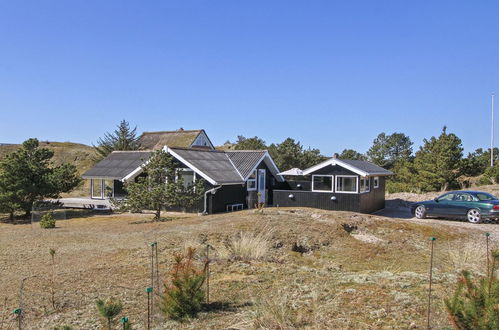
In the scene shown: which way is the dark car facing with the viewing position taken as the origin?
facing away from the viewer and to the left of the viewer

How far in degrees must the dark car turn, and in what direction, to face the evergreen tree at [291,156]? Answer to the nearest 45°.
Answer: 0° — it already faces it

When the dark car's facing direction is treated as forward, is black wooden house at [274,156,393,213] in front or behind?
in front

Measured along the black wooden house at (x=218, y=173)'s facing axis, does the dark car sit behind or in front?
in front

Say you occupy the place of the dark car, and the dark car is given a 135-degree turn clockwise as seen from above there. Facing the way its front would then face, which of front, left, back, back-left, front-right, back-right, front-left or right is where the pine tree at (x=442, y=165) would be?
left
